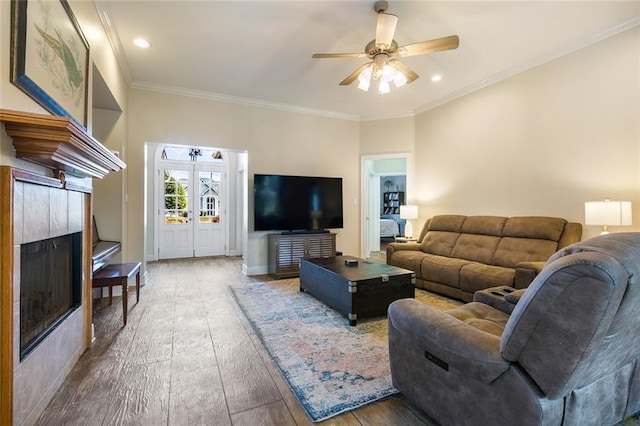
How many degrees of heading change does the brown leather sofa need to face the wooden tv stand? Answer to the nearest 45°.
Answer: approximately 45° to its right

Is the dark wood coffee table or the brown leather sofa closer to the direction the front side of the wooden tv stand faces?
the dark wood coffee table

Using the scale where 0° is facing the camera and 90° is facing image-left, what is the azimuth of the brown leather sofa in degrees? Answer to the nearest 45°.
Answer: approximately 45°

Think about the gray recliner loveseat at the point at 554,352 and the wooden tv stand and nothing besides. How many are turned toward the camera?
1

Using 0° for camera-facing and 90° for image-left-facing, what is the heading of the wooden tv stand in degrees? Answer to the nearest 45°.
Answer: approximately 0°

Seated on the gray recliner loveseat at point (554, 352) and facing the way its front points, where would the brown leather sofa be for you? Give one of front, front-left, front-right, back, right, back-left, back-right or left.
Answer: front-right

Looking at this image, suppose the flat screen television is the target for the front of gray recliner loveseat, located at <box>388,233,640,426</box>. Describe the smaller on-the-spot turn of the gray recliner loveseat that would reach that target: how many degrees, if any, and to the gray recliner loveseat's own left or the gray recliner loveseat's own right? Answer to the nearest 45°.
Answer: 0° — it already faces it

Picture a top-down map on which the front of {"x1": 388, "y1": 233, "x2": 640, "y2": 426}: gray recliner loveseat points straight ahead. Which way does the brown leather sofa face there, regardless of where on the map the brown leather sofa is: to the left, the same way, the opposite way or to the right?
to the left

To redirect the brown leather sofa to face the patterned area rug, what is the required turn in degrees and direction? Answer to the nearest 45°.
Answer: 0° — it already faces it

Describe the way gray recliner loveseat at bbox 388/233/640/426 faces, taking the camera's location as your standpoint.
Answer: facing away from the viewer and to the left of the viewer

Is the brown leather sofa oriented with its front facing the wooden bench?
yes

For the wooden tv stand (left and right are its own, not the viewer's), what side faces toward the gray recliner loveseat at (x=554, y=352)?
front

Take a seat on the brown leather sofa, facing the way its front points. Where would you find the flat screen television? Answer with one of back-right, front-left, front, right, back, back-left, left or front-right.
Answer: front-right
